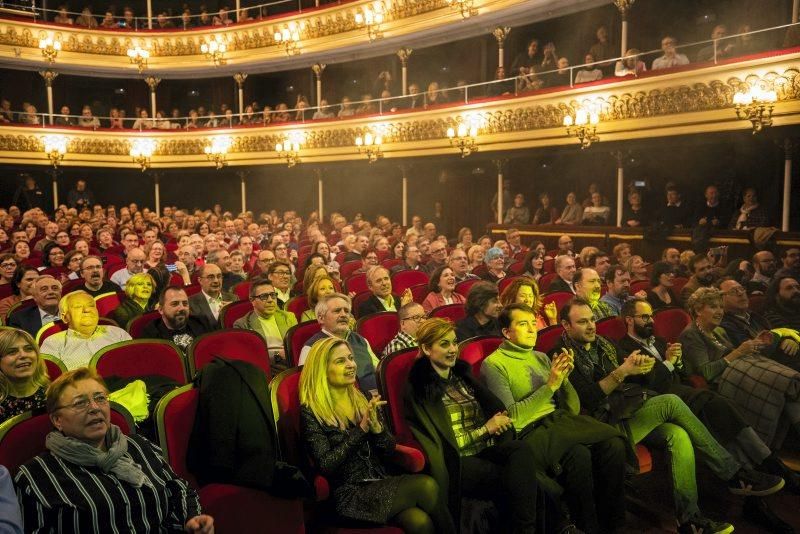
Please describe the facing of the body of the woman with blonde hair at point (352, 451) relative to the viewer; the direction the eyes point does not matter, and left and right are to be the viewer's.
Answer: facing the viewer and to the right of the viewer

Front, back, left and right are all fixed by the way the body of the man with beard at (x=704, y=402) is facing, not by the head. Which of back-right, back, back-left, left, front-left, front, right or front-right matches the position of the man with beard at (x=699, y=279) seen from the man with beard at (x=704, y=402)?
back-left

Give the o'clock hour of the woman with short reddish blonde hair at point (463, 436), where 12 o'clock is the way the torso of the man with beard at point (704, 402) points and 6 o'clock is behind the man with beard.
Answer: The woman with short reddish blonde hair is roughly at 3 o'clock from the man with beard.

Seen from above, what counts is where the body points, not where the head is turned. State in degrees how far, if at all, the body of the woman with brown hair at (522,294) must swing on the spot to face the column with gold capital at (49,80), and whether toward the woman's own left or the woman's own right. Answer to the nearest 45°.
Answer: approximately 180°

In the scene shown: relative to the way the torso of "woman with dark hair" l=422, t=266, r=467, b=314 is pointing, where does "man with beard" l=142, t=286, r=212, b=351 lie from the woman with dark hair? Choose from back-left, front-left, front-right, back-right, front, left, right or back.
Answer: right

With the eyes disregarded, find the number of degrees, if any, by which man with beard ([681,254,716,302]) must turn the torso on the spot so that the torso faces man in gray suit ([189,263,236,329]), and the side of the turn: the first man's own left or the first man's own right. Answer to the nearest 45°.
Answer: approximately 90° to the first man's own right

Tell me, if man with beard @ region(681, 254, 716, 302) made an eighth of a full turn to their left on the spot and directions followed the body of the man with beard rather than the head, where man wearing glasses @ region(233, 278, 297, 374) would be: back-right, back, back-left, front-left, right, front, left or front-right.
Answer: back-right

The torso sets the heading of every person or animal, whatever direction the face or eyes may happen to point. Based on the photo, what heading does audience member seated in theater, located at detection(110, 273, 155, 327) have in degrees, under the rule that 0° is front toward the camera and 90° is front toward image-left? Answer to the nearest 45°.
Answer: approximately 315°

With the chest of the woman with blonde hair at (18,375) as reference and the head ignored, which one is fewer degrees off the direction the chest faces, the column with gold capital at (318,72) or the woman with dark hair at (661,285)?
the woman with dark hair

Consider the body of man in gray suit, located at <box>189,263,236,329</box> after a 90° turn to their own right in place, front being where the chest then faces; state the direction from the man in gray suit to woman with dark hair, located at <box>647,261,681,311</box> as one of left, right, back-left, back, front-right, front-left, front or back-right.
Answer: back-left
